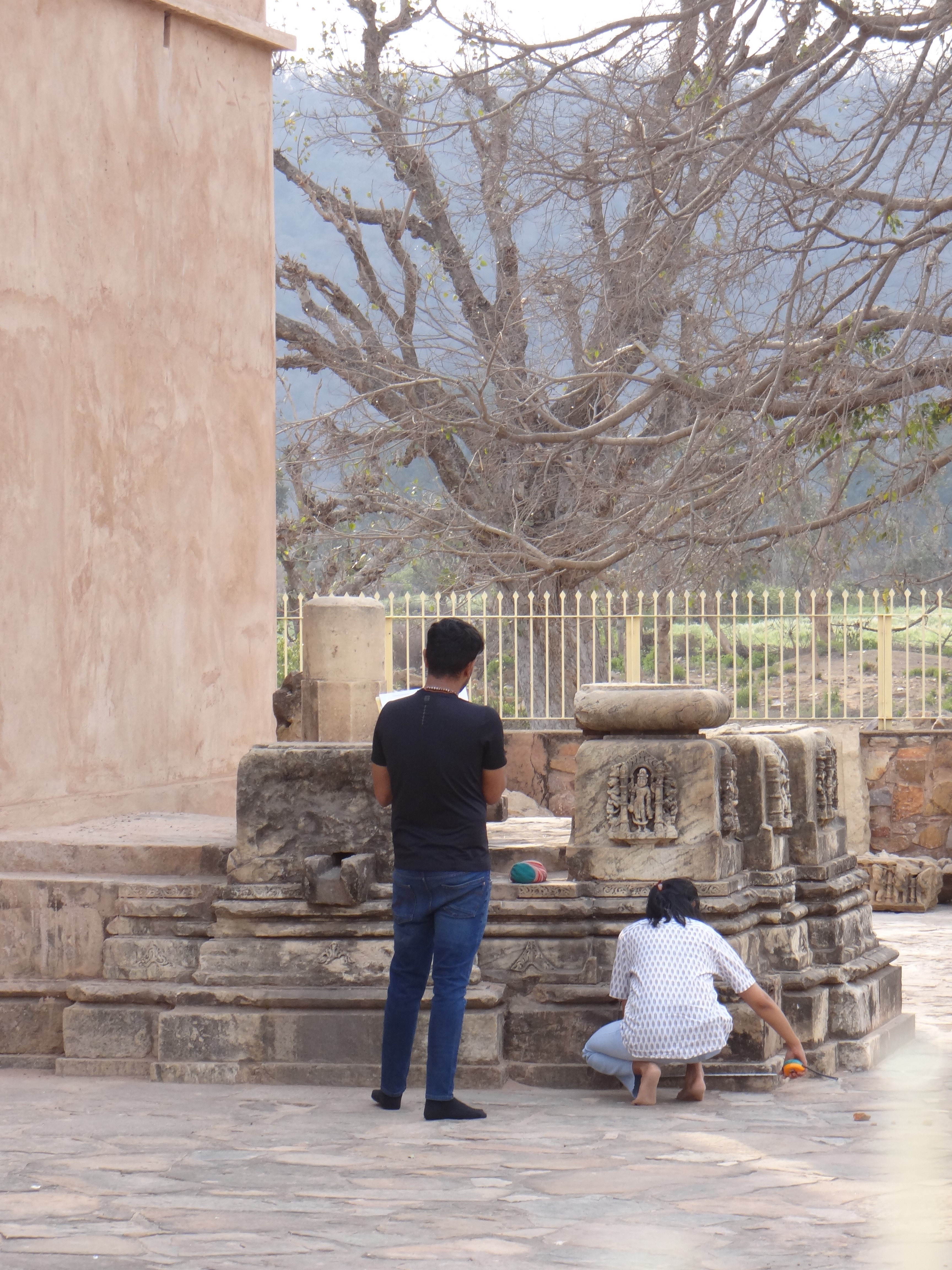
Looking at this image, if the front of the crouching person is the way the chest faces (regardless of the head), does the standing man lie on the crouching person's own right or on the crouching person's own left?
on the crouching person's own left

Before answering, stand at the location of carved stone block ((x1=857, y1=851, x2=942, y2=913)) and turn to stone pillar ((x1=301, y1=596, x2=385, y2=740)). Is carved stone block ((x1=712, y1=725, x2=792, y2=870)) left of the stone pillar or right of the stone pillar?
left

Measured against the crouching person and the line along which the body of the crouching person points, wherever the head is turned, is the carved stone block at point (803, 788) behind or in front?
in front

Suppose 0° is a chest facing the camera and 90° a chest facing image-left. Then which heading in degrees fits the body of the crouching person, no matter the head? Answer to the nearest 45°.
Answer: approximately 180°

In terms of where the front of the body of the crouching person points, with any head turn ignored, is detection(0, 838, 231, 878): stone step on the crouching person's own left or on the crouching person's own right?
on the crouching person's own left

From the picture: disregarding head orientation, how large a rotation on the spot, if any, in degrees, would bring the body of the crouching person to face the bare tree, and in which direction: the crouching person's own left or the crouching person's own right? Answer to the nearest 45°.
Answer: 0° — they already face it

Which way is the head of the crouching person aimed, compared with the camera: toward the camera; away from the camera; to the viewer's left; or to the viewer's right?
away from the camera

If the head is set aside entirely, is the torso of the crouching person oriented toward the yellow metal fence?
yes

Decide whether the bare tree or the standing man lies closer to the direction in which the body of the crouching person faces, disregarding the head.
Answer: the bare tree
